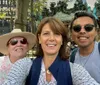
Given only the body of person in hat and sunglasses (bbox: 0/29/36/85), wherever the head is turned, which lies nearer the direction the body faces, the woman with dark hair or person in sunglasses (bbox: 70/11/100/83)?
the woman with dark hair

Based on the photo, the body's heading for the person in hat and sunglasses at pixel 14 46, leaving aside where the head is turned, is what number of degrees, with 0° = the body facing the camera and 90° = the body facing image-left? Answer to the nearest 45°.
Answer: approximately 0°

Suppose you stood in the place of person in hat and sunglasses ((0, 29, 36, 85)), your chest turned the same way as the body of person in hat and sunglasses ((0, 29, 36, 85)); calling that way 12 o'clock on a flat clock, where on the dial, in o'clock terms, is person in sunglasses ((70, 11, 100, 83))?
person in sunglasses ((70, 11, 100, 83)) is roughly at 10 o'clock from person in hat and sunglasses ((0, 29, 36, 85)).

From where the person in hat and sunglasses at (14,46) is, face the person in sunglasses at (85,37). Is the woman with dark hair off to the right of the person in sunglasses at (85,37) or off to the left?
right

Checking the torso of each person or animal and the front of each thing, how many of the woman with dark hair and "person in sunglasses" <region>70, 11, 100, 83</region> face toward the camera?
2

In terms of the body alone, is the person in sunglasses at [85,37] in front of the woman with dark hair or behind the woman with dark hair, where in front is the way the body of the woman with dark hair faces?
behind

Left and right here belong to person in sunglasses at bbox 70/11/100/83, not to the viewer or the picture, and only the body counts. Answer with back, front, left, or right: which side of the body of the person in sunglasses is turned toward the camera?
front

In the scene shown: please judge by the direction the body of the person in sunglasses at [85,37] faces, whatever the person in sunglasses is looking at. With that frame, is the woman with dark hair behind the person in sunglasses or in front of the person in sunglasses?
in front

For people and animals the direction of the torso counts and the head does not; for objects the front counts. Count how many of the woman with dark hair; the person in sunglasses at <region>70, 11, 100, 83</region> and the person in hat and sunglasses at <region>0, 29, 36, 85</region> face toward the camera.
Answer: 3
